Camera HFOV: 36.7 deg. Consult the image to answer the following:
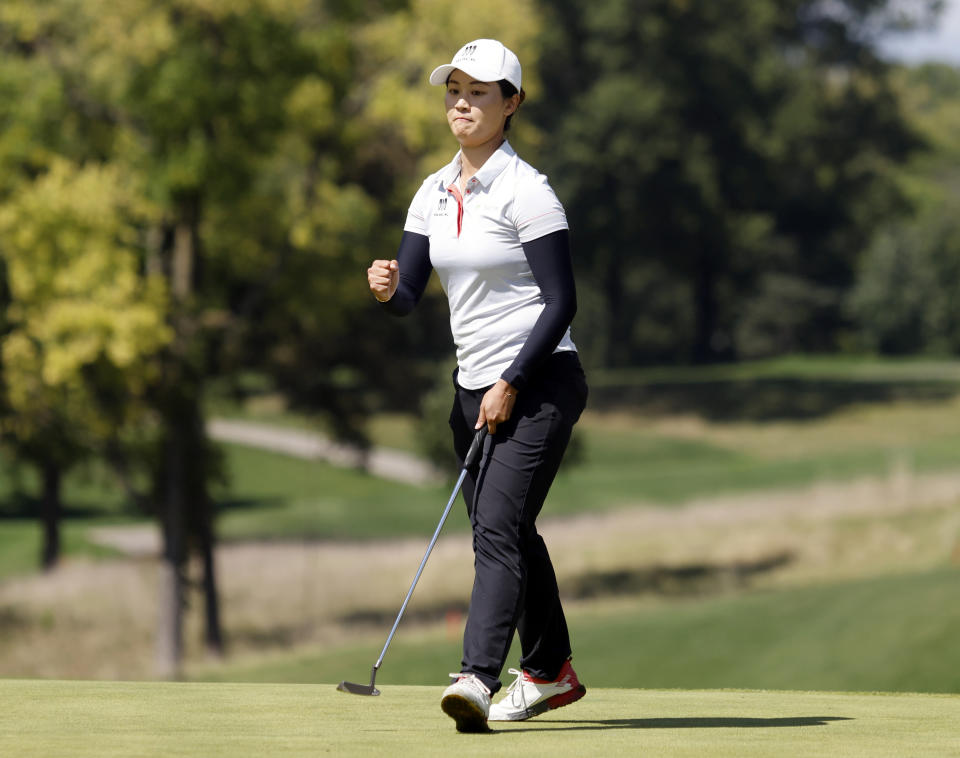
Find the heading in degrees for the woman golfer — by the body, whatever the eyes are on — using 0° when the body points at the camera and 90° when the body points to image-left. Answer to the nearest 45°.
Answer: approximately 45°

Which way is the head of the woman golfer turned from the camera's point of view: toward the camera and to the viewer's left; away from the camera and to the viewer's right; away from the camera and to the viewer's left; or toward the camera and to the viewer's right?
toward the camera and to the viewer's left

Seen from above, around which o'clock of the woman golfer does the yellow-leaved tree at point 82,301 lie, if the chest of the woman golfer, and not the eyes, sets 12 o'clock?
The yellow-leaved tree is roughly at 4 o'clock from the woman golfer.
